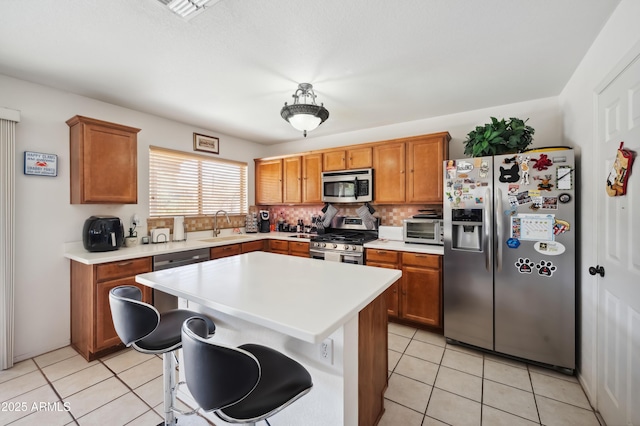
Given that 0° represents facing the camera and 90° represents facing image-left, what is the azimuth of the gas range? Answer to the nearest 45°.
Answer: approximately 45°

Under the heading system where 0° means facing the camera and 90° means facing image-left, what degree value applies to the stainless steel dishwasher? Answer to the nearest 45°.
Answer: approximately 315°

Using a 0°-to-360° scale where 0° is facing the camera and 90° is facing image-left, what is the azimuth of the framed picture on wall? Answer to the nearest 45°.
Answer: approximately 315°

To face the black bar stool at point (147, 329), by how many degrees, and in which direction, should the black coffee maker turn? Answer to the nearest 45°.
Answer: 0° — it already faces it

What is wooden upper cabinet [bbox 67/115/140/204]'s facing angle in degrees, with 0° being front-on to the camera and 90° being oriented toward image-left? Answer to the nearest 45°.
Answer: approximately 315°

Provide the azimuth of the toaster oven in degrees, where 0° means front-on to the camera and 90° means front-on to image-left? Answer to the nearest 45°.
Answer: approximately 0°
